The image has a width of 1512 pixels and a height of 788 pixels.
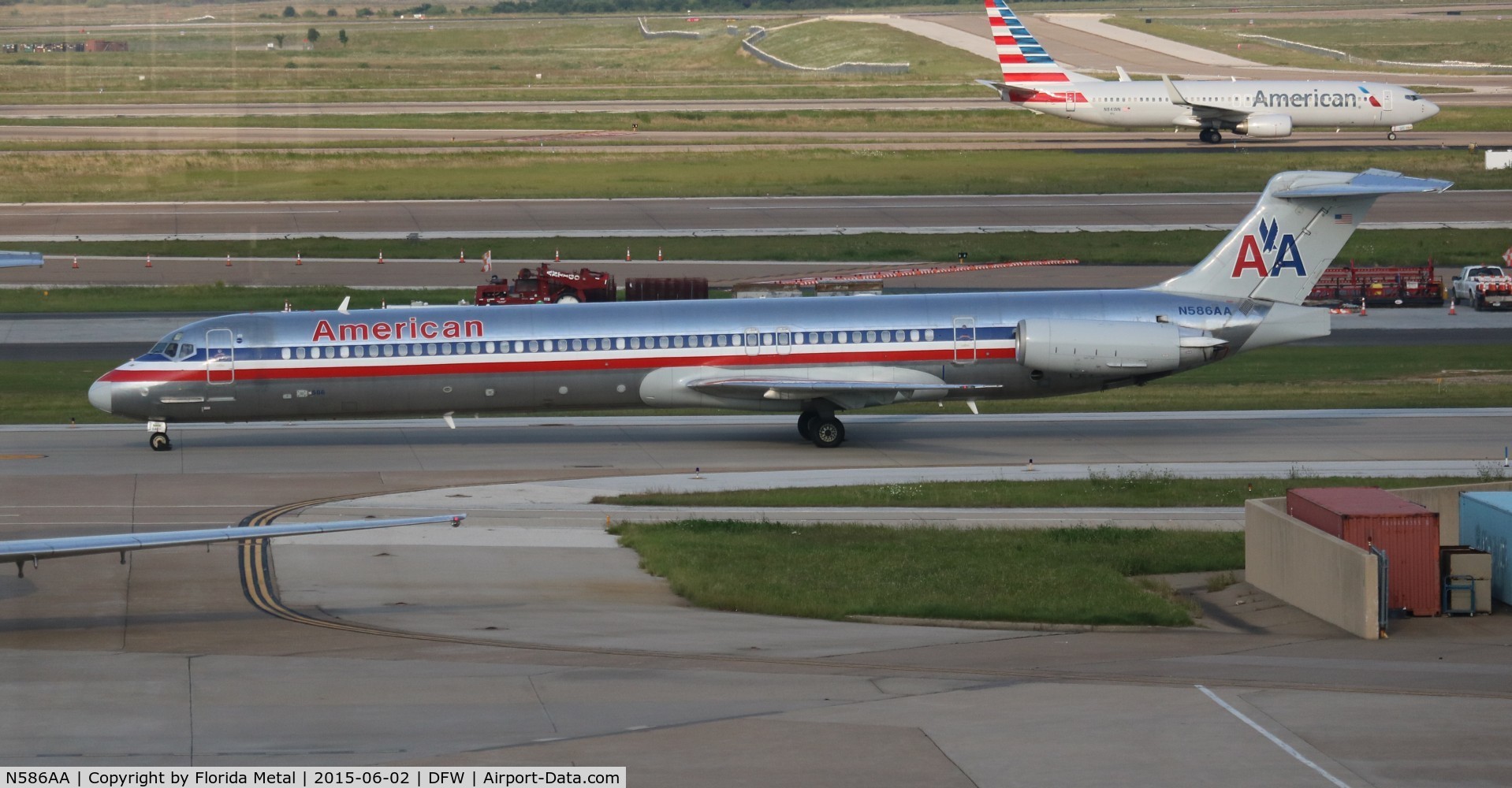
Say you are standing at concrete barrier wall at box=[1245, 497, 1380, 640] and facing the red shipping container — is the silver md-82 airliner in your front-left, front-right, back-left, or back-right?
front-left

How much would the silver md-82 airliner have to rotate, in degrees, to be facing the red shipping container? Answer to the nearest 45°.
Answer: approximately 135° to its left

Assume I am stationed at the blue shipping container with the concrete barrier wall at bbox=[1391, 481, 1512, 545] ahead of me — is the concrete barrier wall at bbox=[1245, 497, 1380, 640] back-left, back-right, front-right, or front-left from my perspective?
back-left

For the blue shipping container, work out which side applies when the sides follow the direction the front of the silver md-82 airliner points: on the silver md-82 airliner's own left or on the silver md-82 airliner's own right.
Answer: on the silver md-82 airliner's own left

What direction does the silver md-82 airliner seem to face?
to the viewer's left

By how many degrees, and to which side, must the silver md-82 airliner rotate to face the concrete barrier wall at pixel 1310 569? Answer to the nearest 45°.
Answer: approximately 135° to its left

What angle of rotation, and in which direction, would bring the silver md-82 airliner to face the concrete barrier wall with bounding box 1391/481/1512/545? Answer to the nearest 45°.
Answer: approximately 135° to its left
